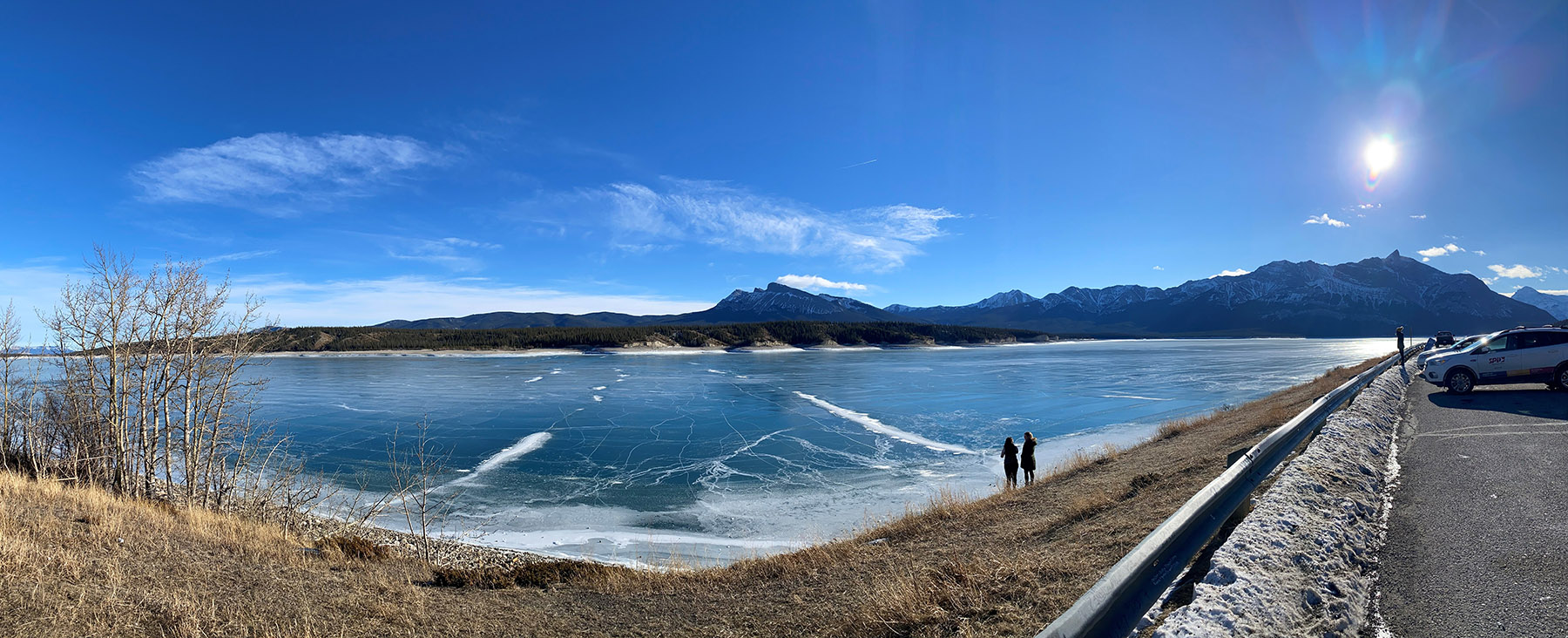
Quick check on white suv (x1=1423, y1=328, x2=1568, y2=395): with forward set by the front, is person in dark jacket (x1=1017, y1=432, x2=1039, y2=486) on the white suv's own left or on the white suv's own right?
on the white suv's own left

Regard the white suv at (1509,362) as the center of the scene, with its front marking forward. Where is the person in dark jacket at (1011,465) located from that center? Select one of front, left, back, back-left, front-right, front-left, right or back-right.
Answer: front-left

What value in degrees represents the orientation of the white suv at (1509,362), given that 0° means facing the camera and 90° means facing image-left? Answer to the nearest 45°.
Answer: approximately 90°
